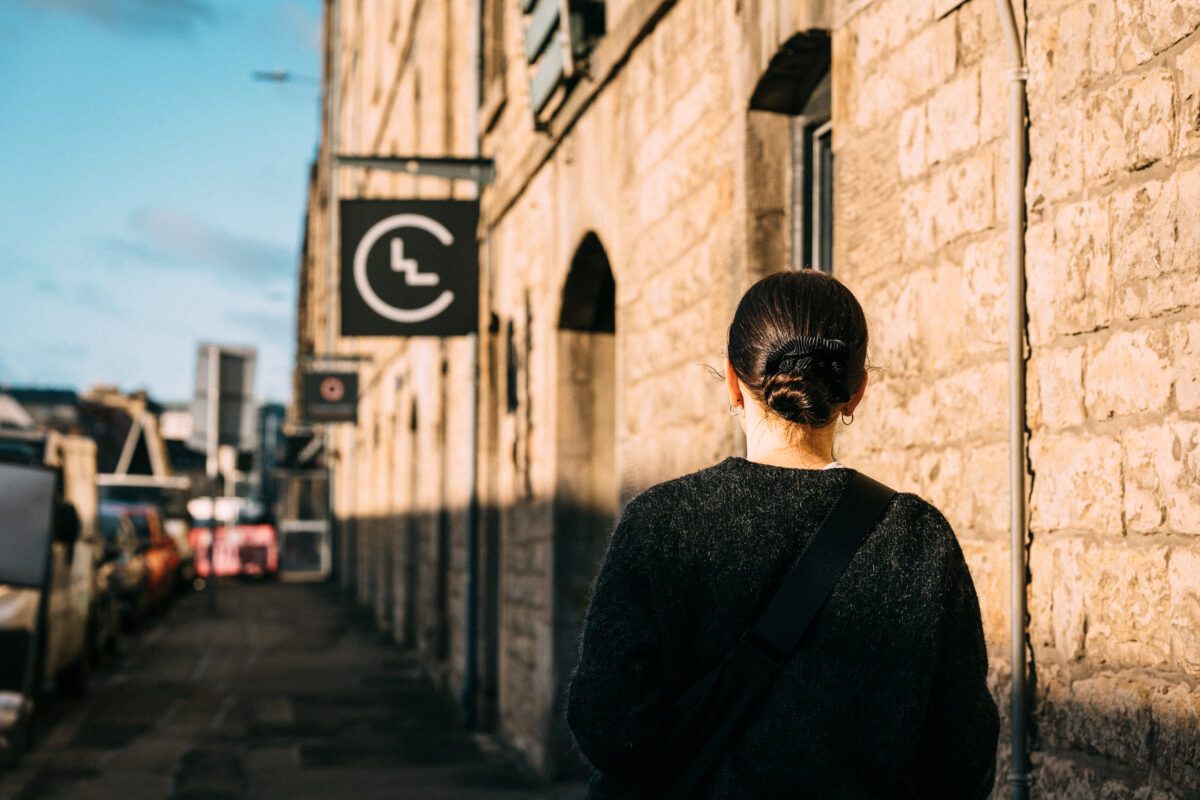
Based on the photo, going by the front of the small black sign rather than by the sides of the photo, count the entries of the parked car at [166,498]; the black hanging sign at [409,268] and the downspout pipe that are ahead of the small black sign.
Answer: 2

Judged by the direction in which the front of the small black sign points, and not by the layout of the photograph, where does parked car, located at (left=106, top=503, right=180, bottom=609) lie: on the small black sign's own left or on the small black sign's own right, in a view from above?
on the small black sign's own right

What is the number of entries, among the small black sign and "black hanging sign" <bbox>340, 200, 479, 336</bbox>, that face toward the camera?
2

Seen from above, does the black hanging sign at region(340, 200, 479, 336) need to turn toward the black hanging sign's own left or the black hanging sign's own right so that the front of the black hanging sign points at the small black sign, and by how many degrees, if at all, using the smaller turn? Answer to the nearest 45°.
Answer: approximately 180°

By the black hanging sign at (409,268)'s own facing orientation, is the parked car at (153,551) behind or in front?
behind

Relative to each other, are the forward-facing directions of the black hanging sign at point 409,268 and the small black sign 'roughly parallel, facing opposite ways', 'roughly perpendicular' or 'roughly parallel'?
roughly parallel

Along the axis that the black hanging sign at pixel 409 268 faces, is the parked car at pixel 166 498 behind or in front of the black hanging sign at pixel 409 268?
behind

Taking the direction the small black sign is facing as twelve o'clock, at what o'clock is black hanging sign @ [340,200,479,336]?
The black hanging sign is roughly at 12 o'clock from the small black sign.

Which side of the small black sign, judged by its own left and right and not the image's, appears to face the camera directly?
front

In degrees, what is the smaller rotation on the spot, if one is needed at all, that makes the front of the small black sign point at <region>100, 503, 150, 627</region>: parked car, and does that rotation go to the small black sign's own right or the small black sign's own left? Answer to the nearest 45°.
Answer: approximately 45° to the small black sign's own right
